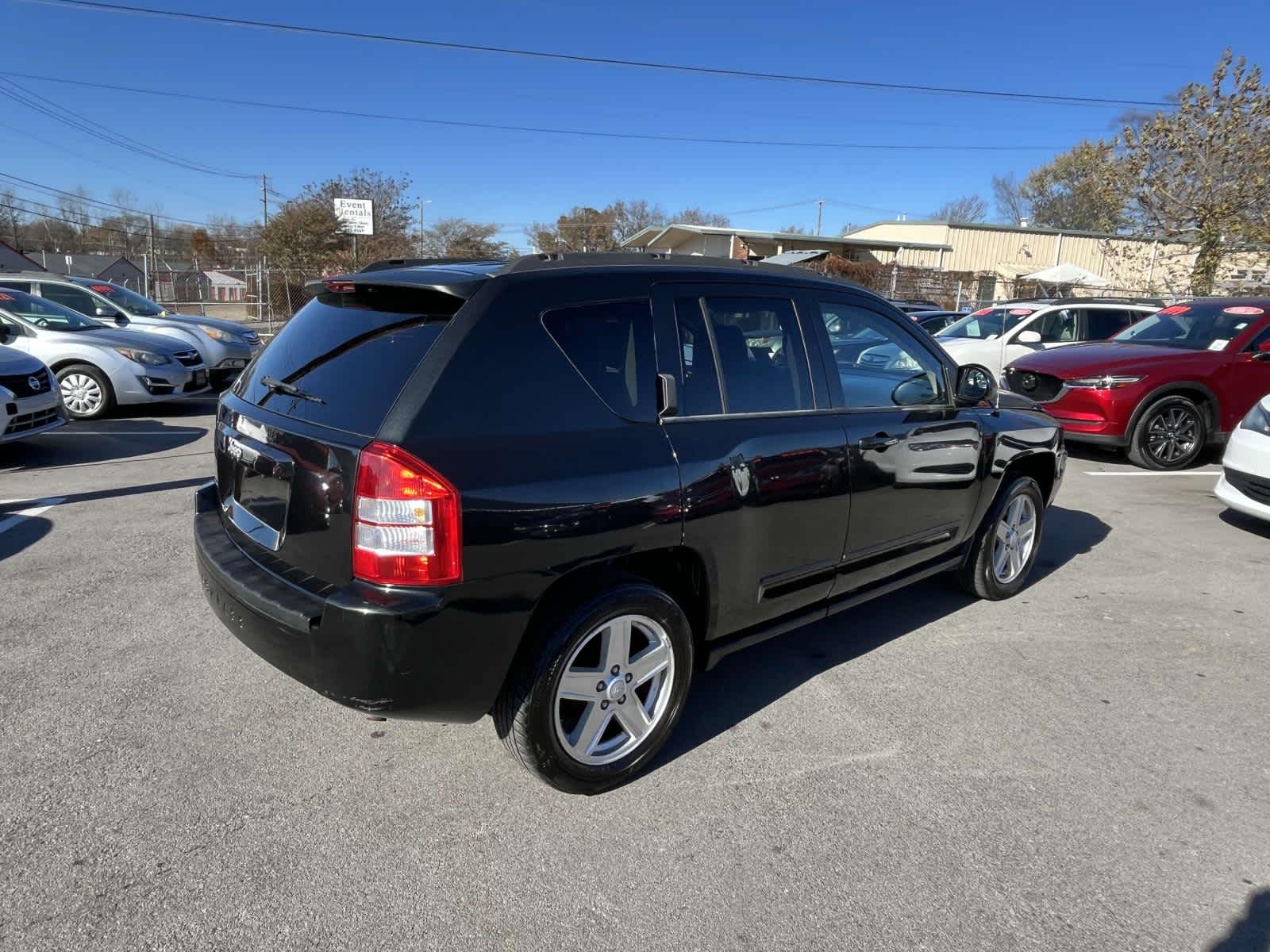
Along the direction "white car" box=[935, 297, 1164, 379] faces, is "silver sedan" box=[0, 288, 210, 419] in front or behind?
in front

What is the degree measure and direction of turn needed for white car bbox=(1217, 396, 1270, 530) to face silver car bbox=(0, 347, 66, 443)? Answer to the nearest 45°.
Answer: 0° — it already faces it

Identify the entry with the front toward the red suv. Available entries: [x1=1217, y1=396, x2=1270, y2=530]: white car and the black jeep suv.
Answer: the black jeep suv

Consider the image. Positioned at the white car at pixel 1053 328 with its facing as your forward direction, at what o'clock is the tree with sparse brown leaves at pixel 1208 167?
The tree with sparse brown leaves is roughly at 5 o'clock from the white car.

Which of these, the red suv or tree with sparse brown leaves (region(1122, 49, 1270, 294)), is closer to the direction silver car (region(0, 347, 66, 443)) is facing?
the red suv

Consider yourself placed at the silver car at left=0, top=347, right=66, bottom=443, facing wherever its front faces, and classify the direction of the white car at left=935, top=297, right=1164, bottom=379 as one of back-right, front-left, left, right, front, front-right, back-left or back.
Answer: front-left

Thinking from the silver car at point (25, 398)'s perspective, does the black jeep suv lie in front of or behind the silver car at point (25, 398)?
in front

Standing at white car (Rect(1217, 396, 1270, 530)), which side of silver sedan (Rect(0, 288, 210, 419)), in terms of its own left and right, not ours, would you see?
front

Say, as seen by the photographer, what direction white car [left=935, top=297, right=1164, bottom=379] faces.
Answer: facing the viewer and to the left of the viewer

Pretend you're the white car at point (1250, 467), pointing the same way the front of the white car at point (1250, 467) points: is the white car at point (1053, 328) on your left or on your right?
on your right

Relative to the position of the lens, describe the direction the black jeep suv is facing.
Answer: facing away from the viewer and to the right of the viewer

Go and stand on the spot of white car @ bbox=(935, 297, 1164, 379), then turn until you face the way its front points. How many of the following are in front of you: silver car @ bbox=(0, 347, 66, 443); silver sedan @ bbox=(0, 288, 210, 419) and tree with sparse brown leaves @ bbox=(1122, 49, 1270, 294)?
2

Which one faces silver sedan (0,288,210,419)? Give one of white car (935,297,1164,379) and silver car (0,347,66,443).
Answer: white car (935,297,1164,379)

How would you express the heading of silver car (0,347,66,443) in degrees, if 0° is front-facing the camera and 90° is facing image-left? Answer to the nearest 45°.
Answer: approximately 315°

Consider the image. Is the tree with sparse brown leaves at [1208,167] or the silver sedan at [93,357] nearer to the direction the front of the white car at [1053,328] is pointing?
the silver sedan

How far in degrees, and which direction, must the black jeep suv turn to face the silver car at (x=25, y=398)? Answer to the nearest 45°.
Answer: approximately 90° to its left
